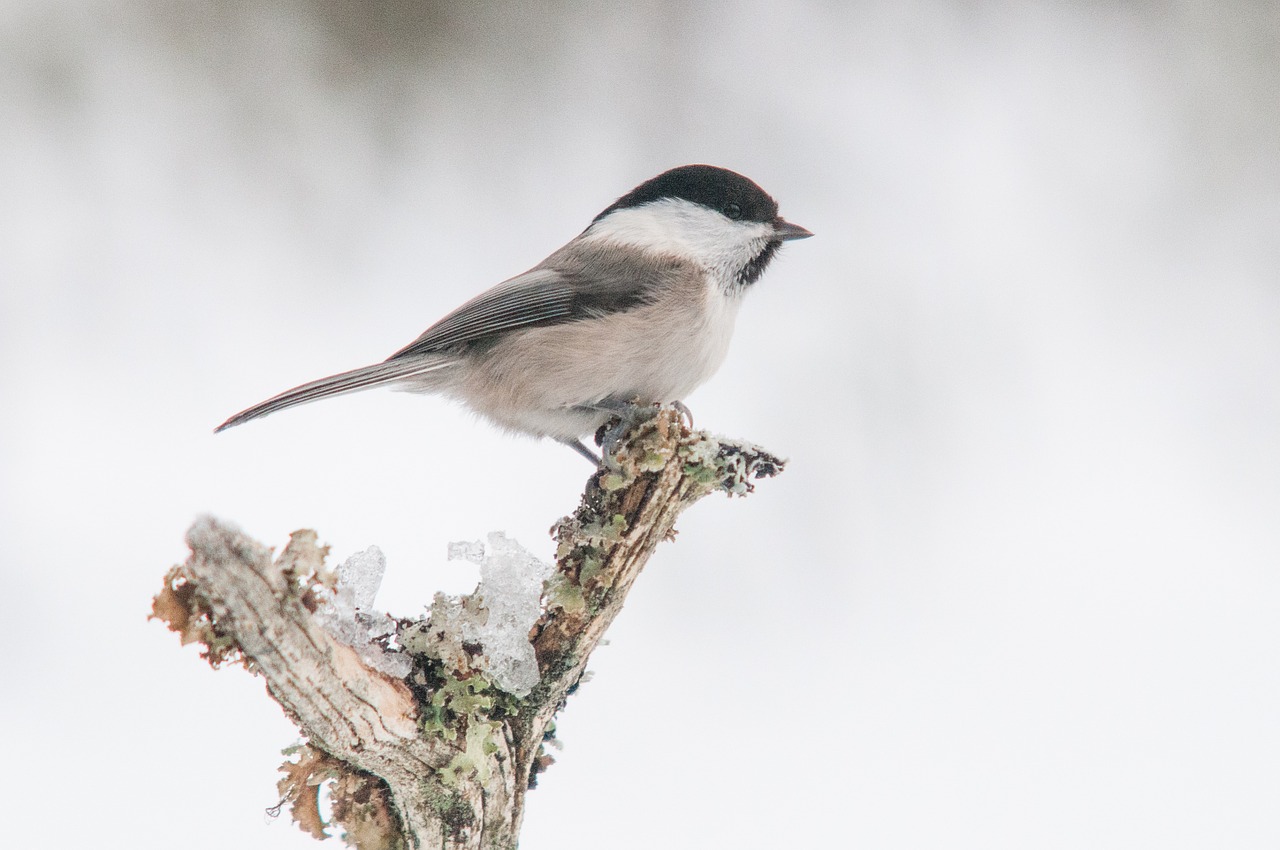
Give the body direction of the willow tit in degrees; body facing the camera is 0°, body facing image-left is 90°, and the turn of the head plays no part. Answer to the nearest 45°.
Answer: approximately 270°
